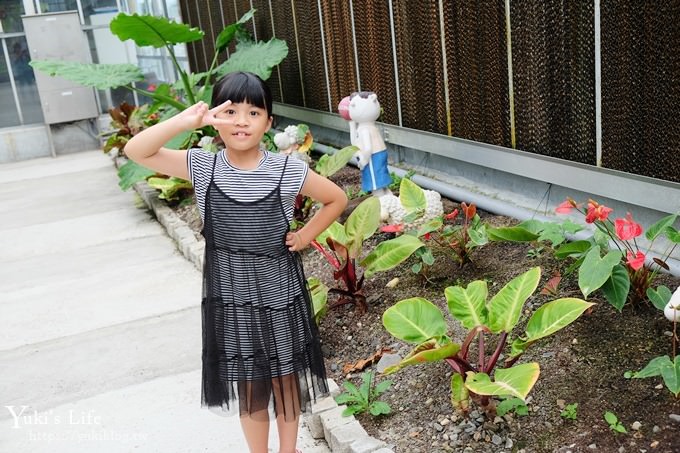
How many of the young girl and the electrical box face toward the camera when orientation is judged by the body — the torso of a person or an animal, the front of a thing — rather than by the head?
2

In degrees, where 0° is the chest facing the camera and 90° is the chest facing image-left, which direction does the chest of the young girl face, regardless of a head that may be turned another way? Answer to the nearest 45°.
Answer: approximately 0°

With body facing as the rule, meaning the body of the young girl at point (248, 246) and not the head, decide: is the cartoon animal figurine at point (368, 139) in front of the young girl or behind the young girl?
behind

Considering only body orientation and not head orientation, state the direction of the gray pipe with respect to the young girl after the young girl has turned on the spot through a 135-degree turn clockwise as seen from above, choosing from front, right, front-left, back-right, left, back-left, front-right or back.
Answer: right

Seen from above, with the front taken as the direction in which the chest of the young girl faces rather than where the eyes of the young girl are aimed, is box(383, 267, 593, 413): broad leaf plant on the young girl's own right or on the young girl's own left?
on the young girl's own left

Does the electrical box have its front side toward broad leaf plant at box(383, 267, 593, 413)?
yes

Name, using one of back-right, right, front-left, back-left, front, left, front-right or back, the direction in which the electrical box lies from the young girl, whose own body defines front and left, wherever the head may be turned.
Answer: back
